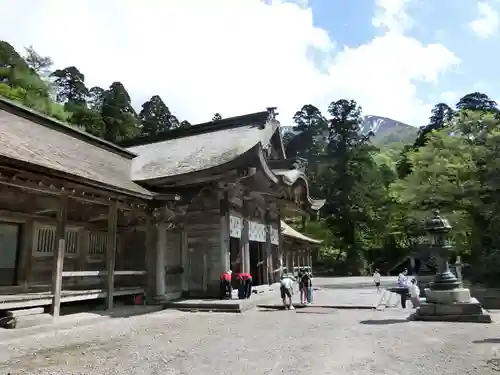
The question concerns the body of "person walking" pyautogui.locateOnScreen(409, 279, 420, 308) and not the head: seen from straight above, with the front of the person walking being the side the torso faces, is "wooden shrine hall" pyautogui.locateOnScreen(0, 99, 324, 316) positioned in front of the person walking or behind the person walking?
in front

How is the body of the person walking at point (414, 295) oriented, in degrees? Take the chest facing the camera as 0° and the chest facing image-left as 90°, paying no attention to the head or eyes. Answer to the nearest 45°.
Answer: approximately 90°

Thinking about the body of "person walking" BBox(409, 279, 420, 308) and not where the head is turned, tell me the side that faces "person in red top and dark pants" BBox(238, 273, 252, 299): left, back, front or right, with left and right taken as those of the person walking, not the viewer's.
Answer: front

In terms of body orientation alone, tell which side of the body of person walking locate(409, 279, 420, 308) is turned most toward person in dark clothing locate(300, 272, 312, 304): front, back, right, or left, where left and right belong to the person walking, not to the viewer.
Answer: front

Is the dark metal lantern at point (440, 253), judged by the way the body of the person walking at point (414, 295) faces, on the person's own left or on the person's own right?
on the person's own right
